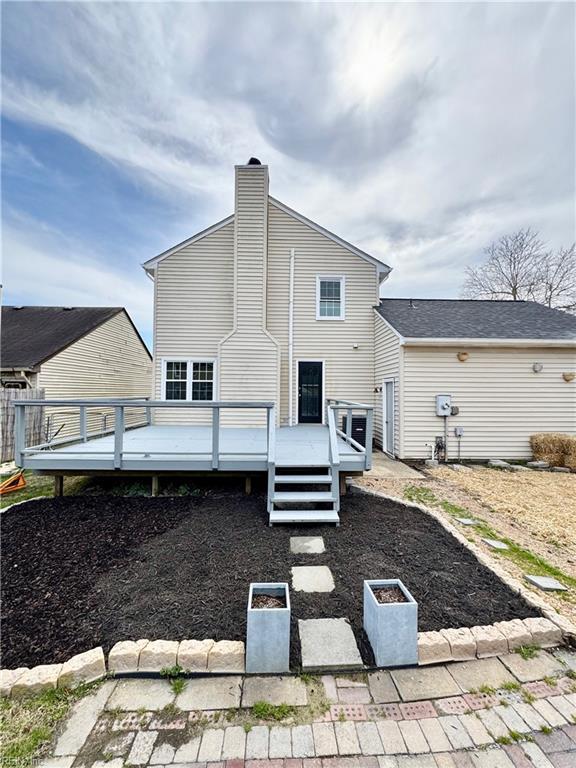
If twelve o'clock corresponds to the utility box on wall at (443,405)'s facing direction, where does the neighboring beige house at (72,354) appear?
The neighboring beige house is roughly at 3 o'clock from the utility box on wall.

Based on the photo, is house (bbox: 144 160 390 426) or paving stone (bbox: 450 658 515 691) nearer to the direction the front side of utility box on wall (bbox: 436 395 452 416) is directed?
the paving stone

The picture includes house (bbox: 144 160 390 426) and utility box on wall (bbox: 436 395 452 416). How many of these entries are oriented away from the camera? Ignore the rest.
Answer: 1

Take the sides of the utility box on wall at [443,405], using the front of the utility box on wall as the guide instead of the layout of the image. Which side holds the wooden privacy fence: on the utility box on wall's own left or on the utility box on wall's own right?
on the utility box on wall's own right

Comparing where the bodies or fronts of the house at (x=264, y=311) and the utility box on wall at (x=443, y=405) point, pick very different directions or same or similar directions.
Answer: very different directions

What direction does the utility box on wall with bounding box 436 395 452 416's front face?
toward the camera

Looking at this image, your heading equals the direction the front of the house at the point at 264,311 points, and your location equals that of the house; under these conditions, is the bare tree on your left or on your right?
on your right

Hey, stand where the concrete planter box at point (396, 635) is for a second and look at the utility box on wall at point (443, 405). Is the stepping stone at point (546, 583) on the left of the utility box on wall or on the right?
right

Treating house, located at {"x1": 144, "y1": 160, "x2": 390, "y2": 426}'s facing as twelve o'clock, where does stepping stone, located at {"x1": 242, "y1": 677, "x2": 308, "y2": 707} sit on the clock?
The stepping stone is roughly at 6 o'clock from the house.

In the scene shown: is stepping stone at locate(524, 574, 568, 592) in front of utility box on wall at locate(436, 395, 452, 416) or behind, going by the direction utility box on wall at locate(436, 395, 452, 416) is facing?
in front

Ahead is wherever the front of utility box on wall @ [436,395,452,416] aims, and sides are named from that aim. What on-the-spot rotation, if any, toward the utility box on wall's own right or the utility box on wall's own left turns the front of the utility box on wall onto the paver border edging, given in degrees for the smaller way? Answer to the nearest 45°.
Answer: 0° — it already faces it

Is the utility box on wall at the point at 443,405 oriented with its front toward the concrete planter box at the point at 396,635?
yes

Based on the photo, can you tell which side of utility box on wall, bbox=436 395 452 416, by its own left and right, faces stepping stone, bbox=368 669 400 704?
front

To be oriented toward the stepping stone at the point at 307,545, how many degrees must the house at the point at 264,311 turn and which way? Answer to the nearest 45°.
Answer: approximately 180°

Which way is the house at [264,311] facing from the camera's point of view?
away from the camera

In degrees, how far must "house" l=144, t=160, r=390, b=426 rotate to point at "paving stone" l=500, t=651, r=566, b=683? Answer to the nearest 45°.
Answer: approximately 180°
